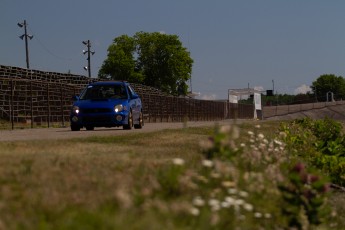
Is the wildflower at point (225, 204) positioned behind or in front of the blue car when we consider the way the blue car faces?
in front

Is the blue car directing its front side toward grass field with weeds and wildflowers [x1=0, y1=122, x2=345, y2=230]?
yes

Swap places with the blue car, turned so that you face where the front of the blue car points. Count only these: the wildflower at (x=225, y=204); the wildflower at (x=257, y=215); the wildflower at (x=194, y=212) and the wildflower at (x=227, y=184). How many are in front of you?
4

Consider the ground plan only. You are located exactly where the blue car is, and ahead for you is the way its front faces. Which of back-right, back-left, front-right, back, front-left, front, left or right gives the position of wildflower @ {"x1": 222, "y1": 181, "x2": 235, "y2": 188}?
front

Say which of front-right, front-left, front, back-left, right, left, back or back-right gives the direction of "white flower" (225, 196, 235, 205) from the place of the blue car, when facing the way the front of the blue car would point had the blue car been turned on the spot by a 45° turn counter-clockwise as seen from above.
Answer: front-right

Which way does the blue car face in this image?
toward the camera

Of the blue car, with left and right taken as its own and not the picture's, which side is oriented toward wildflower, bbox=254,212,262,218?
front

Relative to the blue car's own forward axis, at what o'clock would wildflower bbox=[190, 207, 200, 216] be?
The wildflower is roughly at 12 o'clock from the blue car.
